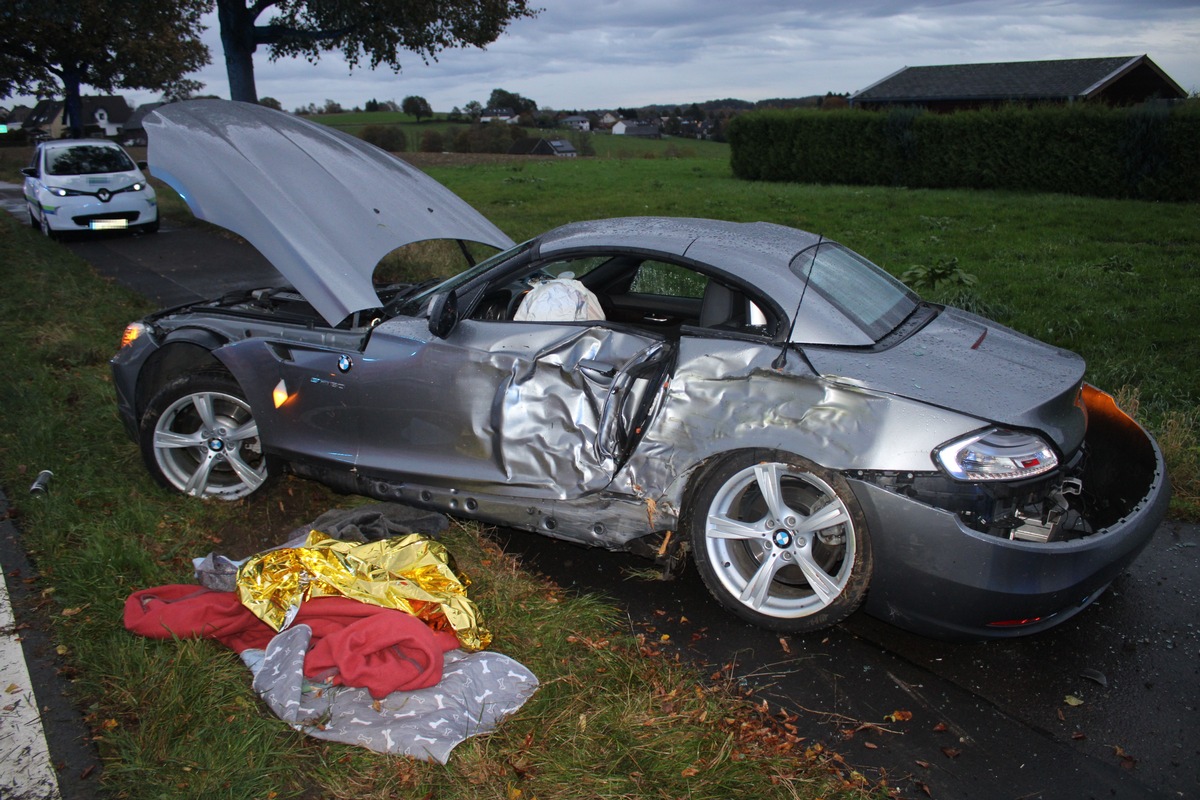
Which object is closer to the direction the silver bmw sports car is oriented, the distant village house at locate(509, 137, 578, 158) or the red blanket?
the distant village house

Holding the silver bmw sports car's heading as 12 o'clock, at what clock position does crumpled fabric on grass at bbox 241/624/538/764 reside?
The crumpled fabric on grass is roughly at 9 o'clock from the silver bmw sports car.

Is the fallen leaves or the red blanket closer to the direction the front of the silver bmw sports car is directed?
the red blanket

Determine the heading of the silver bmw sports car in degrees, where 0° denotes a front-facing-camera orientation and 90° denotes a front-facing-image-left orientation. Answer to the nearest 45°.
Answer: approximately 135°

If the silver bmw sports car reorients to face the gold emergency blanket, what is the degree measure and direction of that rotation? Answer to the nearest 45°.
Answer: approximately 45° to its left

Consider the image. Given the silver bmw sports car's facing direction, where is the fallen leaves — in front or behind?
behind

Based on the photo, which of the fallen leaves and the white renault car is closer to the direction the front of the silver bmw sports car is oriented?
the white renault car

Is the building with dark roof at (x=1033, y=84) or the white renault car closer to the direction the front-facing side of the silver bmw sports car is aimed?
the white renault car

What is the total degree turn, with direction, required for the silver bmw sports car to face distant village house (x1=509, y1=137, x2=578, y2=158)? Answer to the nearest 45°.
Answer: approximately 45° to its right

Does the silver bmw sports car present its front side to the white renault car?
yes

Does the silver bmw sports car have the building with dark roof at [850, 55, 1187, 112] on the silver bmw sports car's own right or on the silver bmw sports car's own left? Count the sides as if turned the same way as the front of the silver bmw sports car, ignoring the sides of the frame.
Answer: on the silver bmw sports car's own right
